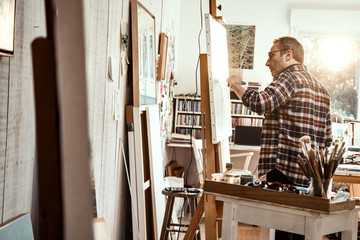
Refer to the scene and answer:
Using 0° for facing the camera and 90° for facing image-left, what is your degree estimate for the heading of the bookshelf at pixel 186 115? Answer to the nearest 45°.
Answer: approximately 0°

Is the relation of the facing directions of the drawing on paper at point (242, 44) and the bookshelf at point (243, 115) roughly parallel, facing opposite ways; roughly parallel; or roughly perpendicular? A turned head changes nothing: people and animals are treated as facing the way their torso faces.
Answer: roughly parallel

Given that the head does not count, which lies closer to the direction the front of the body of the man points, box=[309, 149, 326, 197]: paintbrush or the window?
the window

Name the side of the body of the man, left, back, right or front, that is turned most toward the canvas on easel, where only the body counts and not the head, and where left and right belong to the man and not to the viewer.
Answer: front

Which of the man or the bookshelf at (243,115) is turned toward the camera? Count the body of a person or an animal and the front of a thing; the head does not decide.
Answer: the bookshelf

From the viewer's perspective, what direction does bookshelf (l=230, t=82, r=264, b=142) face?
toward the camera

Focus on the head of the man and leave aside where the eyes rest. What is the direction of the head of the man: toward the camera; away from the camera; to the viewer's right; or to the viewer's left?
to the viewer's left

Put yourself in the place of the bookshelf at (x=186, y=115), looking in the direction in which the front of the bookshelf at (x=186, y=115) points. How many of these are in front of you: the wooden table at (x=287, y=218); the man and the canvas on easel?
3

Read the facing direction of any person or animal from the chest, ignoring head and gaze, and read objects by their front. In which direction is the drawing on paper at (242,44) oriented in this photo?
toward the camera

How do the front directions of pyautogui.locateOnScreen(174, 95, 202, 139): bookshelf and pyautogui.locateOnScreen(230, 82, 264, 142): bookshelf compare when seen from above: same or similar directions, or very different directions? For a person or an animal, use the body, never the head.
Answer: same or similar directions

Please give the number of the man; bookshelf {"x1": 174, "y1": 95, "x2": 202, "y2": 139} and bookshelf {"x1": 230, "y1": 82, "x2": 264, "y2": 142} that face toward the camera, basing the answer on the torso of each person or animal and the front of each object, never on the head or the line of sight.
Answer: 2

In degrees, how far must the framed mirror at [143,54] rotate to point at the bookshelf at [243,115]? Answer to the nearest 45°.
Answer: approximately 90° to its left

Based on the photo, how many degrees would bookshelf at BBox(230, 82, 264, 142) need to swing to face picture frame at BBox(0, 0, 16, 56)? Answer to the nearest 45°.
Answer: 0° — it already faces it

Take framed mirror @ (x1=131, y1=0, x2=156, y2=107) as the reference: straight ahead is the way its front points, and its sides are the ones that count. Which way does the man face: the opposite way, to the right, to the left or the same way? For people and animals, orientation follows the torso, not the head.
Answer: the opposite way

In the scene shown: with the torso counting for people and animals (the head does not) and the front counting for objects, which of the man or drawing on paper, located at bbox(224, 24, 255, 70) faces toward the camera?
the drawing on paper

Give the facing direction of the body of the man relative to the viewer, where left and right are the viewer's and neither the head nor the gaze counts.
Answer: facing away from the viewer and to the left of the viewer

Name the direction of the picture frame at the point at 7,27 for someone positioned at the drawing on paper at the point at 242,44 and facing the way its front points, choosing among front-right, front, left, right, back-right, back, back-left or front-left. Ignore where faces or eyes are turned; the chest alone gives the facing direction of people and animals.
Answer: front

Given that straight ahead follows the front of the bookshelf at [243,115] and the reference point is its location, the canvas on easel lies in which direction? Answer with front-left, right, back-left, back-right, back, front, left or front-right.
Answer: front
